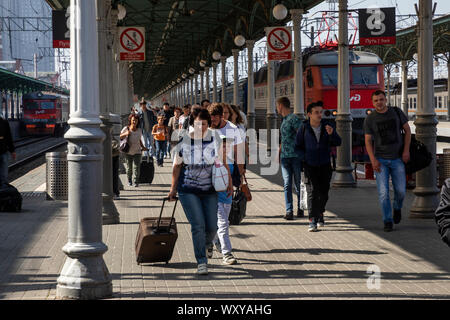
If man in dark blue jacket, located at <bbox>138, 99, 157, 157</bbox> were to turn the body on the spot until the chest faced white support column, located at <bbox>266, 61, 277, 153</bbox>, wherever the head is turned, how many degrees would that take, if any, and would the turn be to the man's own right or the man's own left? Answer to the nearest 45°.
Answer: approximately 135° to the man's own left

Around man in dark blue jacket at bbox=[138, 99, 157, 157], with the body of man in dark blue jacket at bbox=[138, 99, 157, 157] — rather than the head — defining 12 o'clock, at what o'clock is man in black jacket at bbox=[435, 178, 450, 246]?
man in black jacket at bbox=[435, 178, 450, 246] is roughly at 12 o'clock from man in dark blue jacket at bbox=[138, 99, 157, 157].

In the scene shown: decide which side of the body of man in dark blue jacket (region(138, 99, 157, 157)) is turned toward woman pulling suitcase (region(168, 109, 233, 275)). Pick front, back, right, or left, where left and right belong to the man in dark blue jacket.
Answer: front

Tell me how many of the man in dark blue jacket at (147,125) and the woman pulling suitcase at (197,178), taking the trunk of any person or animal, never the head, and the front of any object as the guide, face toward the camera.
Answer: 2

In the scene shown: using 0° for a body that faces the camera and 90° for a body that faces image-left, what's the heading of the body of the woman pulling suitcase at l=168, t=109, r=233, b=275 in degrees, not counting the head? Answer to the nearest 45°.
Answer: approximately 0°

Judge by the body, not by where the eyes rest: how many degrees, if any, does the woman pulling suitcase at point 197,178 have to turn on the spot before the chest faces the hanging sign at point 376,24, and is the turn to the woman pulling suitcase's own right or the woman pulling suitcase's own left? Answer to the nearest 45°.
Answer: approximately 180°

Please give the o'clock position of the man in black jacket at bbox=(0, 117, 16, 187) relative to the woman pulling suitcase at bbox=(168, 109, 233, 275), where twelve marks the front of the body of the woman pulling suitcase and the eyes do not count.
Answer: The man in black jacket is roughly at 5 o'clock from the woman pulling suitcase.
